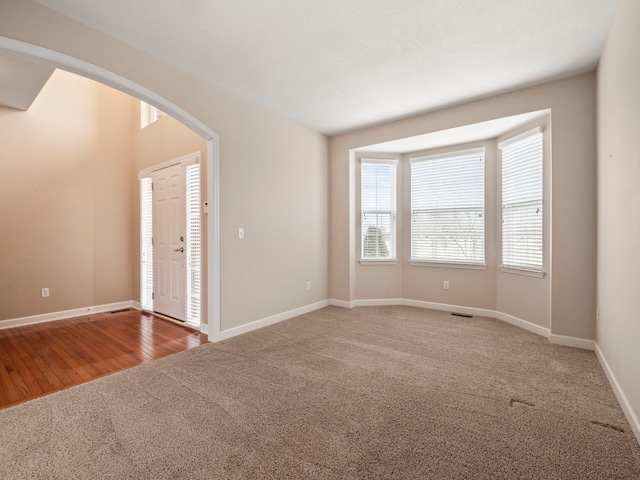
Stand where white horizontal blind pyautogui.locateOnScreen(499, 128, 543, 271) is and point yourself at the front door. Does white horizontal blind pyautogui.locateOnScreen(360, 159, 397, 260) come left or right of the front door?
right

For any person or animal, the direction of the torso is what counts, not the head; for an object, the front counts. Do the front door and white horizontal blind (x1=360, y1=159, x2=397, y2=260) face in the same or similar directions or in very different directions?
same or similar directions

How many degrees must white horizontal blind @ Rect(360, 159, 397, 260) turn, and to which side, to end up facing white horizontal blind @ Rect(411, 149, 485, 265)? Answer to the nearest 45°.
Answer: approximately 90° to its left

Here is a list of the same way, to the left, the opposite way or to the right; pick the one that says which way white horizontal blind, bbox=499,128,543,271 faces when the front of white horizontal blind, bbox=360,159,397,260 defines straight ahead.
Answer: to the right

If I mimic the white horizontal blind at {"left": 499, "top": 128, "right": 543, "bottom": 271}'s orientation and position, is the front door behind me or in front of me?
in front

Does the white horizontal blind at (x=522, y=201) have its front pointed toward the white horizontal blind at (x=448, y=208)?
no

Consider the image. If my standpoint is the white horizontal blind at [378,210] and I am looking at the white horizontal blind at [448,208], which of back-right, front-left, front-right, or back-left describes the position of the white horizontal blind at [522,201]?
front-right

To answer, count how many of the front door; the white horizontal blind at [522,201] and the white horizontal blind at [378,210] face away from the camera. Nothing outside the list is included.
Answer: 0

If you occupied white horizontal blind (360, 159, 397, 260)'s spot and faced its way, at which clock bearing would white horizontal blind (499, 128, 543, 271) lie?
white horizontal blind (499, 128, 543, 271) is roughly at 10 o'clock from white horizontal blind (360, 159, 397, 260).

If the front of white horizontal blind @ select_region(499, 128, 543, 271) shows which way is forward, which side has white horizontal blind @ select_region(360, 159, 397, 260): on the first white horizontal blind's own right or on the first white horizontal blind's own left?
on the first white horizontal blind's own right

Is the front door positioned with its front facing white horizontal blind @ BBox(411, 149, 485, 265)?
no

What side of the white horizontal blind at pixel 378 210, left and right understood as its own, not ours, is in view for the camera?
front

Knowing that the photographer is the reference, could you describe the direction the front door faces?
facing the viewer and to the left of the viewer

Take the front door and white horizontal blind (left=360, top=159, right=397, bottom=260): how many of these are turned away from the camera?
0

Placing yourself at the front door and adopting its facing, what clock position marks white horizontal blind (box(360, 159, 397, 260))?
The white horizontal blind is roughly at 8 o'clock from the front door.

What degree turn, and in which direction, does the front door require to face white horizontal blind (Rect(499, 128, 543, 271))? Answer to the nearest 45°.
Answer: approximately 90° to its left
